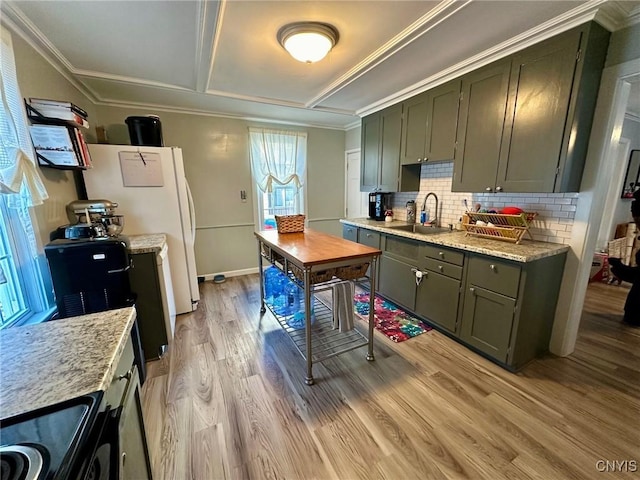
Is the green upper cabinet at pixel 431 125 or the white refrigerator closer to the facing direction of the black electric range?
the green upper cabinet

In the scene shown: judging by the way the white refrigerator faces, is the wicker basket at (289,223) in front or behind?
in front

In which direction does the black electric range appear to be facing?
to the viewer's right

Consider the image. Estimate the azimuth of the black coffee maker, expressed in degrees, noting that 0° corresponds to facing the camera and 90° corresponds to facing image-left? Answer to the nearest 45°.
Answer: approximately 45°

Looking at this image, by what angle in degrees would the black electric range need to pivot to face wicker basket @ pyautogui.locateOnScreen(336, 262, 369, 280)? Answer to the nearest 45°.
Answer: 0° — it already faces it

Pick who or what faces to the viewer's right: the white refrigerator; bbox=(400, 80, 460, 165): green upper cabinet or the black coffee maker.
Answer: the white refrigerator

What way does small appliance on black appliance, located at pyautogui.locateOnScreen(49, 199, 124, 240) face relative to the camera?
to the viewer's right

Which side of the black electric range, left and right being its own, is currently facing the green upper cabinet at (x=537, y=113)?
front

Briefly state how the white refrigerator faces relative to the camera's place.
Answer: facing to the right of the viewer

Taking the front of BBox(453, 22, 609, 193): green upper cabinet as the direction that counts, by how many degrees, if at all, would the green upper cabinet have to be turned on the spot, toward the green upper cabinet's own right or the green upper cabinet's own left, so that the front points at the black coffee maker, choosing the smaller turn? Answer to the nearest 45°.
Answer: approximately 90° to the green upper cabinet's own right

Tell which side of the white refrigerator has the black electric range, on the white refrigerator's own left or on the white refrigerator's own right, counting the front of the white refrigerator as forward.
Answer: on the white refrigerator's own right

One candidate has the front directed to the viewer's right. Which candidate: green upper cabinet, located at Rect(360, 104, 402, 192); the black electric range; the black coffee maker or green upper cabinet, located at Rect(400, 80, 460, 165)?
the black electric range

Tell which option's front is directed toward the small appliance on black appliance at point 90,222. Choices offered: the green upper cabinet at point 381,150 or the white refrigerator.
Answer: the green upper cabinet
